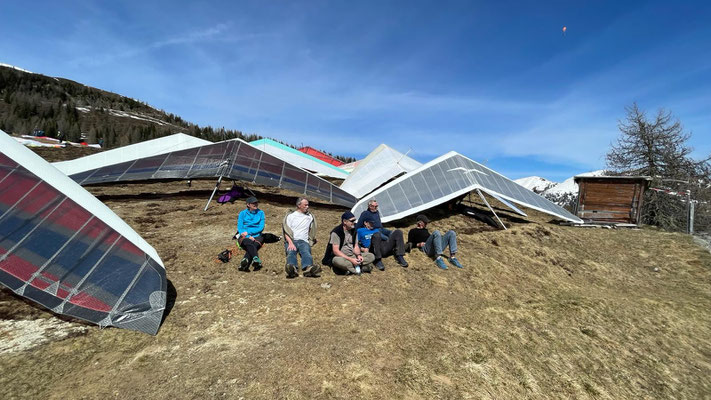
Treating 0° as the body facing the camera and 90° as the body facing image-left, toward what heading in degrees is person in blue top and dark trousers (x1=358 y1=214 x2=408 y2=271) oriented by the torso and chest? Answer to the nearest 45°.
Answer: approximately 315°

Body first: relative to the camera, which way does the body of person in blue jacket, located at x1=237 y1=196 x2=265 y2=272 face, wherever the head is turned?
toward the camera

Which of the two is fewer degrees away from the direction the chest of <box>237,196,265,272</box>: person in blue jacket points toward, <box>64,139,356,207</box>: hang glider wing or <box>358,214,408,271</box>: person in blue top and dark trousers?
the person in blue top and dark trousers

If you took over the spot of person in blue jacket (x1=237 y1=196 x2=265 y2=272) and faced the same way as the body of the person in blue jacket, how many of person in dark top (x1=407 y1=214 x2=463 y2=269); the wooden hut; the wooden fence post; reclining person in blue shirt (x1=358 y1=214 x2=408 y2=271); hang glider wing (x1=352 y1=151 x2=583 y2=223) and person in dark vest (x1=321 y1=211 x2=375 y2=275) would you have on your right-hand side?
0

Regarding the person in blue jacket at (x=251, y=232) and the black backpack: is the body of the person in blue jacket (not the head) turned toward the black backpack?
no

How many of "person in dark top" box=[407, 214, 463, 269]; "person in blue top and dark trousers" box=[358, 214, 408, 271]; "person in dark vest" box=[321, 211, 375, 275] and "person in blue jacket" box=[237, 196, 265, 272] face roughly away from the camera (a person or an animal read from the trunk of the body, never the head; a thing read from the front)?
0

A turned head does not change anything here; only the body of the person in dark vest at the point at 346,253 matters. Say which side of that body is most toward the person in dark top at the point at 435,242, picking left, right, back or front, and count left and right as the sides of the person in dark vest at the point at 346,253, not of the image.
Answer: left

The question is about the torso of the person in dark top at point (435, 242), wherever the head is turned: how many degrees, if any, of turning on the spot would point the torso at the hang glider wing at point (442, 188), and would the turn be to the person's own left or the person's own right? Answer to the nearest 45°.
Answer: approximately 135° to the person's own left

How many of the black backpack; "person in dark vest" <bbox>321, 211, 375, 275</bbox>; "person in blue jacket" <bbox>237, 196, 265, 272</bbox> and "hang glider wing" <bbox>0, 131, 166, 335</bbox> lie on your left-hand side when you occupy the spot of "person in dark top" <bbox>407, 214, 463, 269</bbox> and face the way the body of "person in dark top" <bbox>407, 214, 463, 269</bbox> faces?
0

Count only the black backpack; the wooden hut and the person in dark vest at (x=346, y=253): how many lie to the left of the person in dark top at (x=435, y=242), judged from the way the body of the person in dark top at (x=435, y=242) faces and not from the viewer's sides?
1

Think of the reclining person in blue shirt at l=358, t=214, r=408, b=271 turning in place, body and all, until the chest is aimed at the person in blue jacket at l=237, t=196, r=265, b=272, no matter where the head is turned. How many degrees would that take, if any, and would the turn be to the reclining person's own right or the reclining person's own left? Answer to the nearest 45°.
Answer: approximately 135° to the reclining person's own right

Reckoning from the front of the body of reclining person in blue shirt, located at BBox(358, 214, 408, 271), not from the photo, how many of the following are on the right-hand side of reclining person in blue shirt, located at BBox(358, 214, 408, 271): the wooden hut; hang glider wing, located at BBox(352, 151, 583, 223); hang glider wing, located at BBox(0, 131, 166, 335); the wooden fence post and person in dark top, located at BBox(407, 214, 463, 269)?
1

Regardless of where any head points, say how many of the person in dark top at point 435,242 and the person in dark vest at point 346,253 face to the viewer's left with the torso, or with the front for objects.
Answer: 0

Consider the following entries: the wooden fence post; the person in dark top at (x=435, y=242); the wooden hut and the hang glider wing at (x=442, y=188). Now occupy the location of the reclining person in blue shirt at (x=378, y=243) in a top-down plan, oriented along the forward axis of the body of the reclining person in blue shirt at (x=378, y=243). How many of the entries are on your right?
0

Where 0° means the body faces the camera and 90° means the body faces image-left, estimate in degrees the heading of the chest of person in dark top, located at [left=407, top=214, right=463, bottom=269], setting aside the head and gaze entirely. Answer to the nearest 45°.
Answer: approximately 315°

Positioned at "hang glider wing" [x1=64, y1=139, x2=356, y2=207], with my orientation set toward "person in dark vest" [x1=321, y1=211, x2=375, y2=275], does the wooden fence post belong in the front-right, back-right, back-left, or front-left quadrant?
front-left

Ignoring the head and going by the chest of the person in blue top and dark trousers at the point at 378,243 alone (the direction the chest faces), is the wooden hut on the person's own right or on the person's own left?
on the person's own left

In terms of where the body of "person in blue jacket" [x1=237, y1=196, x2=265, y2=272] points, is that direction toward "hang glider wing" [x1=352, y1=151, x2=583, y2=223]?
no

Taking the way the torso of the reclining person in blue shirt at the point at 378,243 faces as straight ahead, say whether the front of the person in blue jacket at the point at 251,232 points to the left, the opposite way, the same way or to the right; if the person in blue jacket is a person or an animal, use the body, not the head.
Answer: the same way

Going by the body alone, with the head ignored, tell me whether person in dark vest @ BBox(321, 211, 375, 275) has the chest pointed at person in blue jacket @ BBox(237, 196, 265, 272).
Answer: no
